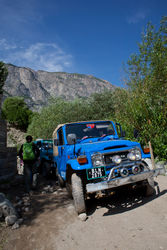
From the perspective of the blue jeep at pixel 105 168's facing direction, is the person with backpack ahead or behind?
behind

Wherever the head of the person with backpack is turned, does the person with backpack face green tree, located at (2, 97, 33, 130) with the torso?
yes

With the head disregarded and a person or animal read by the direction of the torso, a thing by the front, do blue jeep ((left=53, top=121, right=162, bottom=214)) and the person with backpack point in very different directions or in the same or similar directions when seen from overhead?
very different directions

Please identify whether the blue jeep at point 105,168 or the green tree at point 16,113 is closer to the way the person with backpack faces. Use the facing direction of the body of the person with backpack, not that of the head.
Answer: the green tree

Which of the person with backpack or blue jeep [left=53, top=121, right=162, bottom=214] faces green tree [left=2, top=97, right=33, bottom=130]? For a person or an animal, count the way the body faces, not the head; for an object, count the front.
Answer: the person with backpack

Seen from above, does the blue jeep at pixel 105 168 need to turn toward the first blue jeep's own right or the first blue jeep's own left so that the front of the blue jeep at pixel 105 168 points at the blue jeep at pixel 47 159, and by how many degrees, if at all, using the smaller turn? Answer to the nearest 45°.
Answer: approximately 180°

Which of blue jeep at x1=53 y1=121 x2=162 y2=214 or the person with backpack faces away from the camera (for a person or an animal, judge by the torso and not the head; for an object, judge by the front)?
the person with backpack

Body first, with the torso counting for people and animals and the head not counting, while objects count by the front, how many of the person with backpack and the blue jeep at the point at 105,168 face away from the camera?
1

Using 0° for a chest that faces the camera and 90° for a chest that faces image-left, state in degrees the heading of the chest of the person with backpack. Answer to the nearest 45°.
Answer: approximately 180°

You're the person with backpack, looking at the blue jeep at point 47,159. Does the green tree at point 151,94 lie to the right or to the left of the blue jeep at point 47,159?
right

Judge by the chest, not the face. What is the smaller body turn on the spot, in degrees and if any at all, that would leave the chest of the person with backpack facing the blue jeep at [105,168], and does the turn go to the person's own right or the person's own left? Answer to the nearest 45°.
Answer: approximately 135° to the person's own right
